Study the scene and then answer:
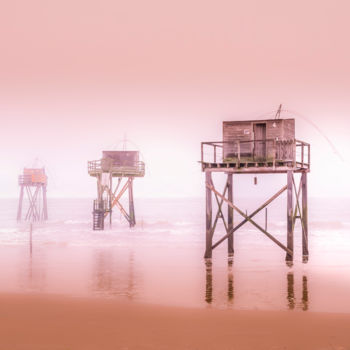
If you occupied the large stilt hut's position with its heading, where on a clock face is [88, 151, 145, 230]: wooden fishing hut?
The wooden fishing hut is roughly at 5 o'clock from the large stilt hut.

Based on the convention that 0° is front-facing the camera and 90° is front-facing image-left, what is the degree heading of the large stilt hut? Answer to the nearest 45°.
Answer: approximately 0°
